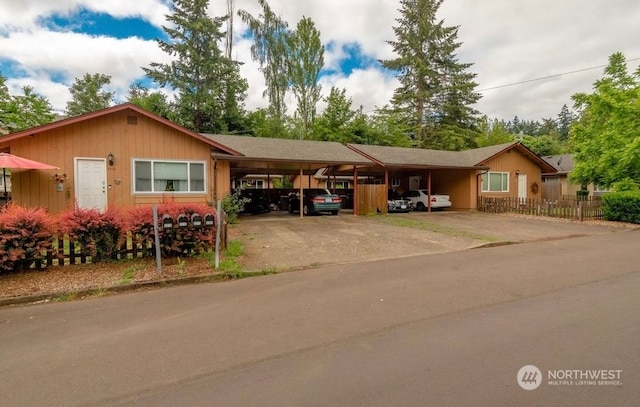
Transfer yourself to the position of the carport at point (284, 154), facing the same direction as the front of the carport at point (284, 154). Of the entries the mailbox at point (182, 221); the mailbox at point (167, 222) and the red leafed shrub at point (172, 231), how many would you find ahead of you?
3

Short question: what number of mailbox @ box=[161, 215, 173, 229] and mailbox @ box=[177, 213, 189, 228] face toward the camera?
2

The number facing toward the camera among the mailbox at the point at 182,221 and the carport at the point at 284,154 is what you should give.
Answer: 2

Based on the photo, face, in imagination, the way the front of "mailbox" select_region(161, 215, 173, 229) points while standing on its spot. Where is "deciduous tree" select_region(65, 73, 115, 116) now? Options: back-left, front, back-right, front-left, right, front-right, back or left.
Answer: back

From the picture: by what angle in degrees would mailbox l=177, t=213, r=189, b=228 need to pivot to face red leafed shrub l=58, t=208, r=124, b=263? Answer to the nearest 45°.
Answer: approximately 90° to its right

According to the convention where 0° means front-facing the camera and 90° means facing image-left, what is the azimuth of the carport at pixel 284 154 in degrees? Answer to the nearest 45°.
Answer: approximately 0°

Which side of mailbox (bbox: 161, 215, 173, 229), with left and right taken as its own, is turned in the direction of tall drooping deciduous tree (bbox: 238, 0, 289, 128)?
back

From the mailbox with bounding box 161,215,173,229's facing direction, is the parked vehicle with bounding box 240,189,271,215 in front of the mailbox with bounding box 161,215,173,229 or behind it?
behind

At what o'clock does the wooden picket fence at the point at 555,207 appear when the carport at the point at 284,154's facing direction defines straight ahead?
The wooden picket fence is roughly at 9 o'clock from the carport.

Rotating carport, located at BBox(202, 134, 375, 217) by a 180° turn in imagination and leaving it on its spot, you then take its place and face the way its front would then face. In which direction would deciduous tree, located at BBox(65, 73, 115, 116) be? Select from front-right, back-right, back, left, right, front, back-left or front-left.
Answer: front-left

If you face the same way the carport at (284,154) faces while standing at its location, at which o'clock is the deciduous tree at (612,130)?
The deciduous tree is roughly at 9 o'clock from the carport.
